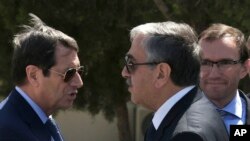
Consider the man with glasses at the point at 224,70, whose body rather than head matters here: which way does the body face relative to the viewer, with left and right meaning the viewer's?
facing the viewer and to the left of the viewer

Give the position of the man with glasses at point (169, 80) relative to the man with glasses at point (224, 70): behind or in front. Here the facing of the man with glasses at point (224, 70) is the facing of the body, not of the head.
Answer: in front

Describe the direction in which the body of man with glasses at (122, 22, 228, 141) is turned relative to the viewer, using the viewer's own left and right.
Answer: facing to the left of the viewer

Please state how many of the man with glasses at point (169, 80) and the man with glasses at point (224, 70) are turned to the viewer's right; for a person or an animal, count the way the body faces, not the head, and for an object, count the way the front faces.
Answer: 0

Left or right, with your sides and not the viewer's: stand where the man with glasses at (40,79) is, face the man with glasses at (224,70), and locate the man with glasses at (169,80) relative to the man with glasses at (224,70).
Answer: right

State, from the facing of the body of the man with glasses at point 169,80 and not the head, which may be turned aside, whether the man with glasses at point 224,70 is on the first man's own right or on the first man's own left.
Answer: on the first man's own right

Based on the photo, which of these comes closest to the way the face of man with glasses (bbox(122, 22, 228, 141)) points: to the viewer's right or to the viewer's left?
to the viewer's left

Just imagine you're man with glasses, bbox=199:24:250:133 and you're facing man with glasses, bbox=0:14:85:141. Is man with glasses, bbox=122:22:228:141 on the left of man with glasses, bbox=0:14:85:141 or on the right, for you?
left
